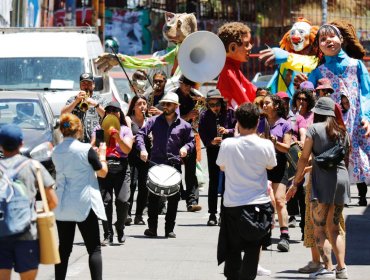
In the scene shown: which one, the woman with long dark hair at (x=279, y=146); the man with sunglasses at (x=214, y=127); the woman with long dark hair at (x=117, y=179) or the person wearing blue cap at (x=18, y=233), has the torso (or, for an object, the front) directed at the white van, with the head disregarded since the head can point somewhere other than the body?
the person wearing blue cap

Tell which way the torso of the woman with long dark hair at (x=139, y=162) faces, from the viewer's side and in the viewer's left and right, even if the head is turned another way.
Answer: facing the viewer and to the right of the viewer

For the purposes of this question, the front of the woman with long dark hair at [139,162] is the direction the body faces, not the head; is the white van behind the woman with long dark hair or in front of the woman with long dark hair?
behind

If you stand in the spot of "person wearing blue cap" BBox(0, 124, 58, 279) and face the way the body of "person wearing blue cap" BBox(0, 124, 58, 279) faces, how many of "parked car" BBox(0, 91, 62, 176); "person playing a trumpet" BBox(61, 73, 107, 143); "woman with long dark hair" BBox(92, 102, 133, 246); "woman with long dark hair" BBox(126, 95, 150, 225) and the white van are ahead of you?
5

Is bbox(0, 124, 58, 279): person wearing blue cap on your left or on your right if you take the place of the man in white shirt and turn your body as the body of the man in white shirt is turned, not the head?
on your left

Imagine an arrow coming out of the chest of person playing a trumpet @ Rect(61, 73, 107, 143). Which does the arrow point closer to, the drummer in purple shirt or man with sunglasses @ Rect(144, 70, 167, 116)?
the drummer in purple shirt

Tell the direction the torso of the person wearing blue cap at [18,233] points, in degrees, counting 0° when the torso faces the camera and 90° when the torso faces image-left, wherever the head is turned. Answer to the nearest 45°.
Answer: approximately 180°

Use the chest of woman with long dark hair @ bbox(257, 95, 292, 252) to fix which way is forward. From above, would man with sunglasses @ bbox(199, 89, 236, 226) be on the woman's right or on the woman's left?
on the woman's right

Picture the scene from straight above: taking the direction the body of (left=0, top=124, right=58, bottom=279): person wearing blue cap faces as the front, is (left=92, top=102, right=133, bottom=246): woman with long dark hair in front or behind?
in front

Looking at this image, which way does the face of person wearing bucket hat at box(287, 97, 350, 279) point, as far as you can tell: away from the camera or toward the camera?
away from the camera

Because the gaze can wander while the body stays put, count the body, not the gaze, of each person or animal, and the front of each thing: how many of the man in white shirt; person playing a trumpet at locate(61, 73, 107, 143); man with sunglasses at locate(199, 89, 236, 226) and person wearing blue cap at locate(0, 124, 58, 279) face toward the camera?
2
